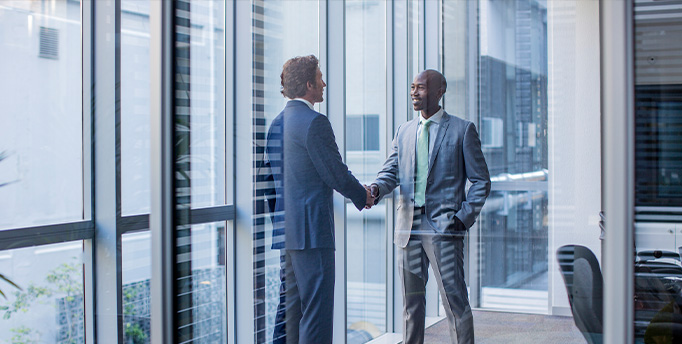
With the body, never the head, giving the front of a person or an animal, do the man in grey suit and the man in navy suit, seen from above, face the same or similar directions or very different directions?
very different directions

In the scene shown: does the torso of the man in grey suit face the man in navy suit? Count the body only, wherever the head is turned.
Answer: yes

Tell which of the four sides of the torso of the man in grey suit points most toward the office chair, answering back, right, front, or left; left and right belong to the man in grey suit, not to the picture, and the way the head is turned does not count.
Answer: left

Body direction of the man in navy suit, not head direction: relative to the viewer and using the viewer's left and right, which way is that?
facing away from the viewer and to the right of the viewer

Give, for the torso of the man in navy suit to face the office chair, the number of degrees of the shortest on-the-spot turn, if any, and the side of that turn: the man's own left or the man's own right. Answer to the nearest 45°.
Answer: approximately 90° to the man's own right

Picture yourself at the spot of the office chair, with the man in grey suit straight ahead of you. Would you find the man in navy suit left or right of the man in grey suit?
left

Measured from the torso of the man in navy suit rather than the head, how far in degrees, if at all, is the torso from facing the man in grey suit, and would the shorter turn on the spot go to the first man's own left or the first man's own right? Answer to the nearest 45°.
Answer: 0° — they already face them

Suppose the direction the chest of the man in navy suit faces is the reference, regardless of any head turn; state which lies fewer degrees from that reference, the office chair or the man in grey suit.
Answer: the man in grey suit
